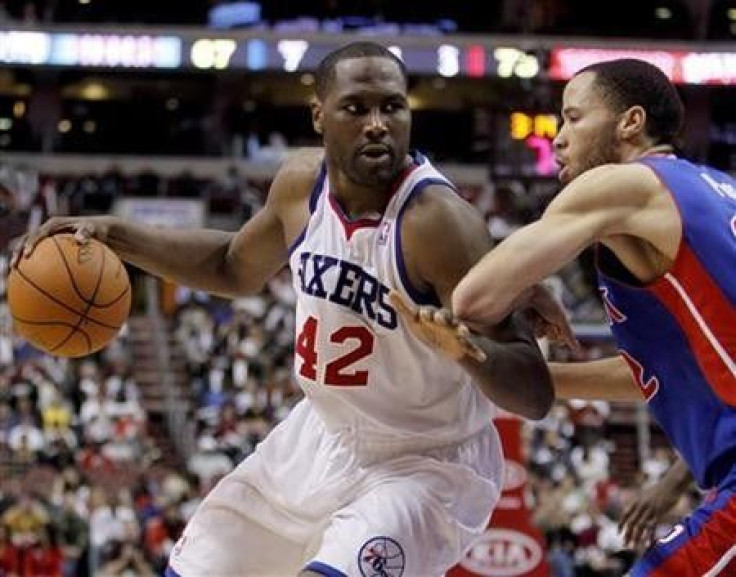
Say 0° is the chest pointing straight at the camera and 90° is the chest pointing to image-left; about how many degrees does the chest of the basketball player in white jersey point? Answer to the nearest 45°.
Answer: approximately 45°

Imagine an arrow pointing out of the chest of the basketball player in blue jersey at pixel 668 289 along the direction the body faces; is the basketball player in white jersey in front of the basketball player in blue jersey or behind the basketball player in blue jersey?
in front

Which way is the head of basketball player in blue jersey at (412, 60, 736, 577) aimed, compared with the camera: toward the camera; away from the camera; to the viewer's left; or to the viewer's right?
to the viewer's left

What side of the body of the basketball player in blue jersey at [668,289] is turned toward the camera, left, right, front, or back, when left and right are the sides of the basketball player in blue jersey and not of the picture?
left

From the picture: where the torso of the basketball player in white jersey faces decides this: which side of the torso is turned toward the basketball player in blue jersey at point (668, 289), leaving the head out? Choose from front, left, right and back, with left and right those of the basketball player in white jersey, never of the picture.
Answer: left
